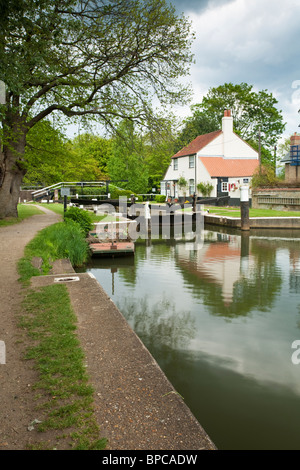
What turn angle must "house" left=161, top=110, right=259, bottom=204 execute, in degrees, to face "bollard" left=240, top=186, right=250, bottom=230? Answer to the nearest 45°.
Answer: approximately 45° to its left

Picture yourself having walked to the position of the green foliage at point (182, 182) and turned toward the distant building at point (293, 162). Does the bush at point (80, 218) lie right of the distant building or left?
right

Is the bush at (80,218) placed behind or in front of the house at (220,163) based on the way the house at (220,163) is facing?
in front

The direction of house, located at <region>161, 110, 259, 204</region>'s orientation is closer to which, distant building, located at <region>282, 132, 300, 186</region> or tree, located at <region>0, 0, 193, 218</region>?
the tree

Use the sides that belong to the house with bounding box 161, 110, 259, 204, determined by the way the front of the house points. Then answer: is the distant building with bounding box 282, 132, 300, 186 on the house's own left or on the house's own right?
on the house's own left

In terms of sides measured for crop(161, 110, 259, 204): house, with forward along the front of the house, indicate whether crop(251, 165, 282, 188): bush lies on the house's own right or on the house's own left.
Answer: on the house's own left

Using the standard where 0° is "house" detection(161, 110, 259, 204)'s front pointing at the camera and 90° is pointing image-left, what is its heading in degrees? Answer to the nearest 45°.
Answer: approximately 45°
